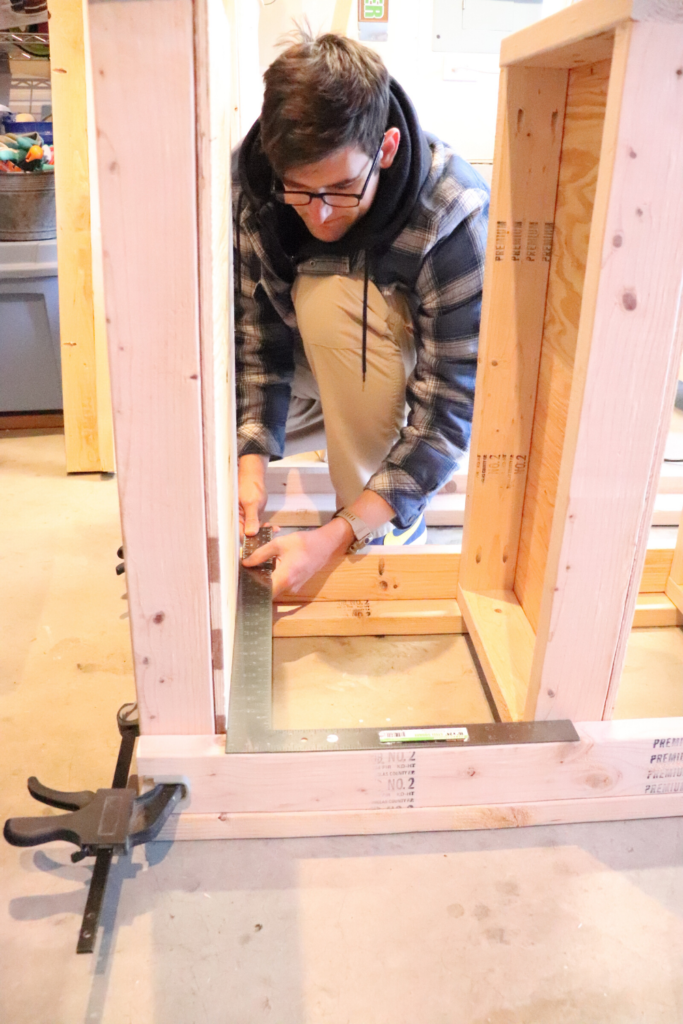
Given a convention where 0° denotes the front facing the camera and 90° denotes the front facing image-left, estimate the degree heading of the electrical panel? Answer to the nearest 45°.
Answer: approximately 0°

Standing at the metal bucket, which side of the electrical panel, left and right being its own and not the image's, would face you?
right

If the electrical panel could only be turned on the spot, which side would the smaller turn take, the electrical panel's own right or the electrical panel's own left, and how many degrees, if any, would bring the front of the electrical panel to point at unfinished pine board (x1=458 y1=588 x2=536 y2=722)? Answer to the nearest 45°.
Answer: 0° — it already faces it

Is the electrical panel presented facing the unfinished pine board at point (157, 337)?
yes

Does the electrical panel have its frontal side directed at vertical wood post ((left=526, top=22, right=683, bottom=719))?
yes
